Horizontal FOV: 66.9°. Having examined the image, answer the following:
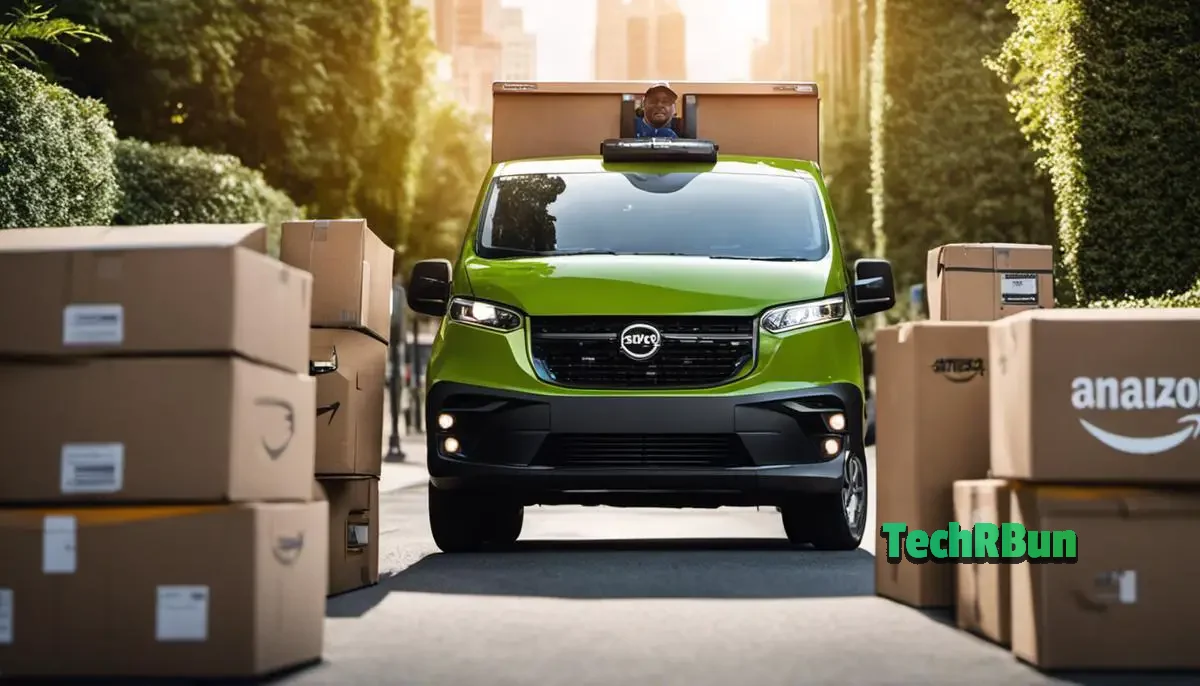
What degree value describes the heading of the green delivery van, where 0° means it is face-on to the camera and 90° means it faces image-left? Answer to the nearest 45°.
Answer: approximately 0°

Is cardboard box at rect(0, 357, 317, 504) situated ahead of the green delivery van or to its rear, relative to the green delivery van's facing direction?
ahead

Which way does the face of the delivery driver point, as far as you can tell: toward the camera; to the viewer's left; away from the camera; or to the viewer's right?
toward the camera

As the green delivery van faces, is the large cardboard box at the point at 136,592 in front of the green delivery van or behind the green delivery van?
in front

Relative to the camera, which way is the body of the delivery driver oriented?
toward the camera

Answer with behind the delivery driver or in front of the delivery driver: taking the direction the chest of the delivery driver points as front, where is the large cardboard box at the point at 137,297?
in front

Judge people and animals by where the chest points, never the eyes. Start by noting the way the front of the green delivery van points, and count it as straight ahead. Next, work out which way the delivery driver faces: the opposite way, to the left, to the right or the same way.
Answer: the same way

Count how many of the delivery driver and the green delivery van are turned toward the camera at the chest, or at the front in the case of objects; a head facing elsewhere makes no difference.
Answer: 2
